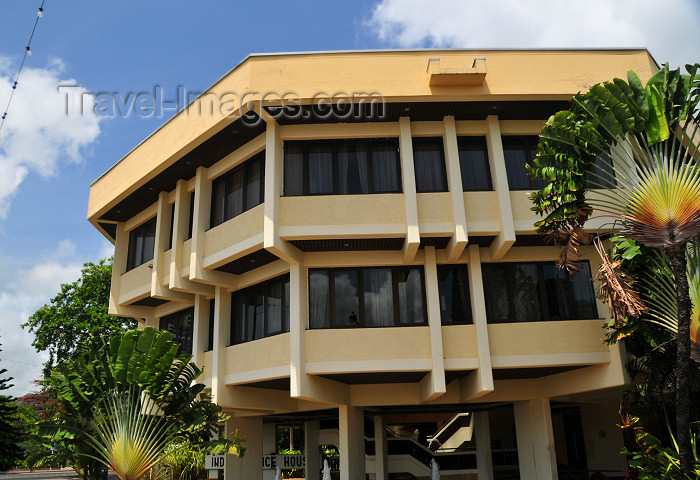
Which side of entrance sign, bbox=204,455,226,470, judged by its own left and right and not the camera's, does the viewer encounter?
front

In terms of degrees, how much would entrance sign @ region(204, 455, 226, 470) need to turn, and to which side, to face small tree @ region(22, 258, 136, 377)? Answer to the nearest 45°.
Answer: approximately 135° to its right

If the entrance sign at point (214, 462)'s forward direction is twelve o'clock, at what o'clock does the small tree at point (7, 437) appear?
The small tree is roughly at 3 o'clock from the entrance sign.
